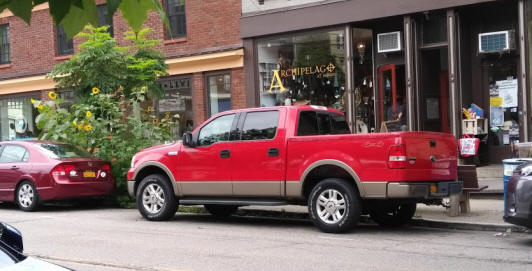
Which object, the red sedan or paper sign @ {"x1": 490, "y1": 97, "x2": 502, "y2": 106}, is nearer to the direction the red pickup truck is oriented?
the red sedan

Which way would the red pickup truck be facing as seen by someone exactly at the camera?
facing away from the viewer and to the left of the viewer

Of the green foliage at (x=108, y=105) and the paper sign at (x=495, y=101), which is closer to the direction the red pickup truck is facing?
the green foliage

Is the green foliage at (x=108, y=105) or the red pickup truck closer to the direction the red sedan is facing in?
the green foliage

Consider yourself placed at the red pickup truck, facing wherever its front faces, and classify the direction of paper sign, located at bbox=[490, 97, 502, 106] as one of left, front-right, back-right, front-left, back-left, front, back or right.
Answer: right

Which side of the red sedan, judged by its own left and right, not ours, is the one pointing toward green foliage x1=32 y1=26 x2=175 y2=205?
right

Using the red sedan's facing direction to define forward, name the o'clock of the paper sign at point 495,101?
The paper sign is roughly at 5 o'clock from the red sedan.

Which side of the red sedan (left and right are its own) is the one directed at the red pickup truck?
back

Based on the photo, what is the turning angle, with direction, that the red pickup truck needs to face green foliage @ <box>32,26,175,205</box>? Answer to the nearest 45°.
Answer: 0° — it already faces it

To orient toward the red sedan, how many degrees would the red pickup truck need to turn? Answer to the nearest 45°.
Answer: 0° — it already faces it

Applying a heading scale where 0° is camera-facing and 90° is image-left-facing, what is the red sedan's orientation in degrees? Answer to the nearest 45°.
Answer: approximately 135°

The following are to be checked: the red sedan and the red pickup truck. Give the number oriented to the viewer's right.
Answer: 0
